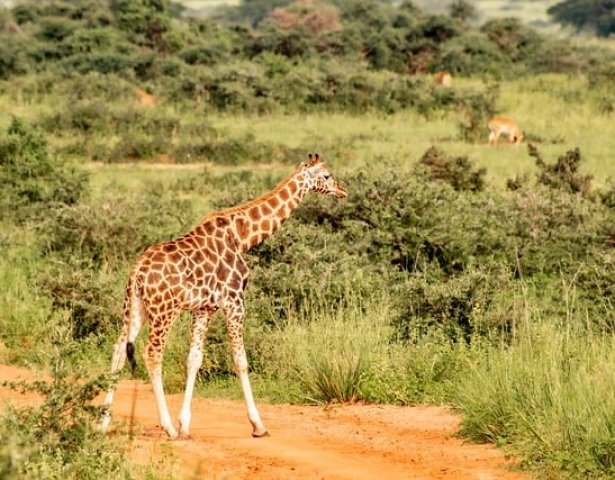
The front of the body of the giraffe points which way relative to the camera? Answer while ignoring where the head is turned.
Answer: to the viewer's right

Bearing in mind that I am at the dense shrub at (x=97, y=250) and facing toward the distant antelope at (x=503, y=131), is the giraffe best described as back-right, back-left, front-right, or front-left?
back-right

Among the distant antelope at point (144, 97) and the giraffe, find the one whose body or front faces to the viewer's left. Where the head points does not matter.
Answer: the distant antelope

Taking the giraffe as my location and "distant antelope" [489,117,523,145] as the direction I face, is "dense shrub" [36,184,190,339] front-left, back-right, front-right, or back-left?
front-left

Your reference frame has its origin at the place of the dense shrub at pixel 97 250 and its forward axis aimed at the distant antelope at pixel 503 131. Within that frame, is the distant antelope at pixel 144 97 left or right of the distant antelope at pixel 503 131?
left
